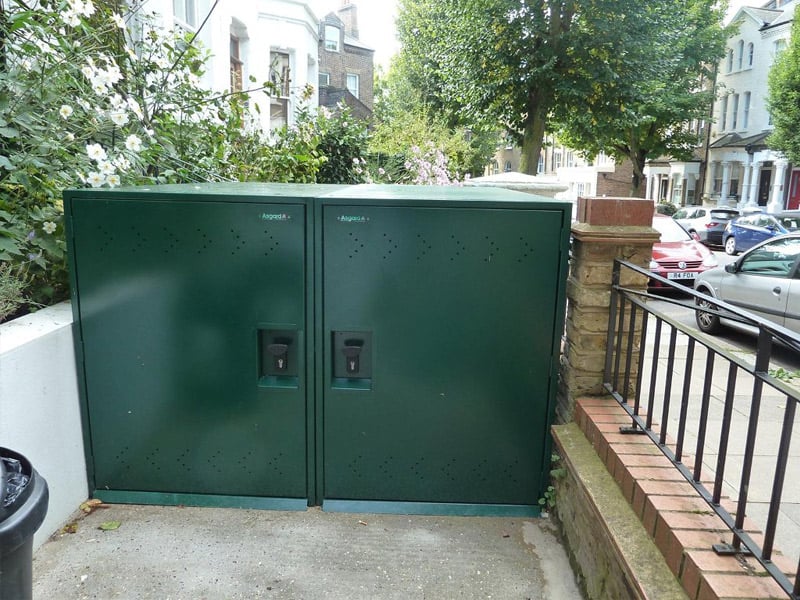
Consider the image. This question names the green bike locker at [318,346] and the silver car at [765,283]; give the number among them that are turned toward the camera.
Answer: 1

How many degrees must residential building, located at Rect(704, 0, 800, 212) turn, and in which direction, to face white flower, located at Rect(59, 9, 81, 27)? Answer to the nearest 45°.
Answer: approximately 45° to its left

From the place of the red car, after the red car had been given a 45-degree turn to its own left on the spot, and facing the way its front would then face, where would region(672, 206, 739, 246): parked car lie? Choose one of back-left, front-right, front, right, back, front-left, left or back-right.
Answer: left

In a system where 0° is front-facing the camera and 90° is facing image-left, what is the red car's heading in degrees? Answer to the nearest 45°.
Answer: approximately 315°

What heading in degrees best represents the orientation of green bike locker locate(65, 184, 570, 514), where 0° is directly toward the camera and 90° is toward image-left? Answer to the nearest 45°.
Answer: approximately 0°

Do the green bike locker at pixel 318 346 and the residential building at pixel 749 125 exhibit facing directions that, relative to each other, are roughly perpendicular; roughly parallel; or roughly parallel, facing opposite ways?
roughly perpendicular

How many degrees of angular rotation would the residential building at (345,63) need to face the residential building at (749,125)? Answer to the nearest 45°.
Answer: approximately 45° to its left

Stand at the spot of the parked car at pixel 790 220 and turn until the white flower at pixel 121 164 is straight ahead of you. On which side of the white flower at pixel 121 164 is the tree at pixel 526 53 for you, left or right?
right
